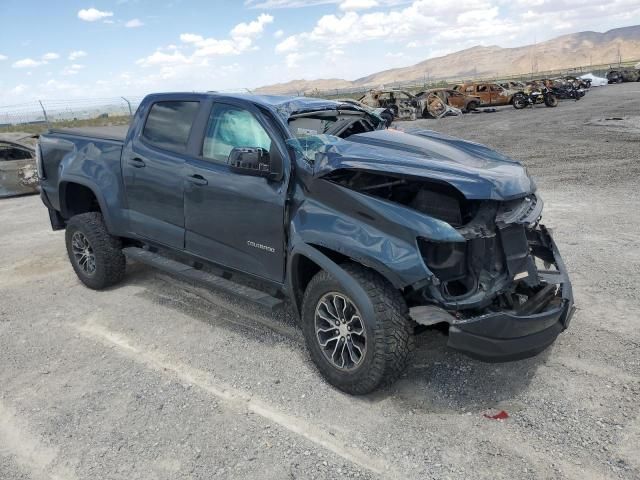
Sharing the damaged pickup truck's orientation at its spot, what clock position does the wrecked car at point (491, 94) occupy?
The wrecked car is roughly at 8 o'clock from the damaged pickup truck.

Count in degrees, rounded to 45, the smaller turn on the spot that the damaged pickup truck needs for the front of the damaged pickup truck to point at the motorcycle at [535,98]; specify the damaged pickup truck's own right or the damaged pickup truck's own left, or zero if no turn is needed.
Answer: approximately 90° to the damaged pickup truck's own left

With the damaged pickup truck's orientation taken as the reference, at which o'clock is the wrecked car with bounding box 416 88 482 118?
The wrecked car is roughly at 8 o'clock from the damaged pickup truck.

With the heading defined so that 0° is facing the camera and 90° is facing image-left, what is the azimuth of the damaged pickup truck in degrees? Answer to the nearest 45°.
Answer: approximately 315°

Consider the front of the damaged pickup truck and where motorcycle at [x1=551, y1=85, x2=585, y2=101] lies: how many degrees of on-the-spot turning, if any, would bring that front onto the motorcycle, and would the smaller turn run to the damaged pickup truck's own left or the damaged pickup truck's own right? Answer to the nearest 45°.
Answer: approximately 90° to the damaged pickup truck's own left

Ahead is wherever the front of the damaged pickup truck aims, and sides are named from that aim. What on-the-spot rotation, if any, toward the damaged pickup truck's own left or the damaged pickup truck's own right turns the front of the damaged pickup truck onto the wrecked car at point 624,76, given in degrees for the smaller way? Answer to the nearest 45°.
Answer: approximately 90° to the damaged pickup truck's own left

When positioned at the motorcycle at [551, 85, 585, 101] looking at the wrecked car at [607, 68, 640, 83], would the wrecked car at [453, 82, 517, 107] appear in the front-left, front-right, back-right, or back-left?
back-left

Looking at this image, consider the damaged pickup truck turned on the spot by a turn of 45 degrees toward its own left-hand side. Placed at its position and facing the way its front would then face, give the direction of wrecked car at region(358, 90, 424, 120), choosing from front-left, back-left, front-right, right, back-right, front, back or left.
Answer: left

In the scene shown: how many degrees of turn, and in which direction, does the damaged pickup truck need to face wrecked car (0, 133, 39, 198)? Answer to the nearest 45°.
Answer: approximately 180°
